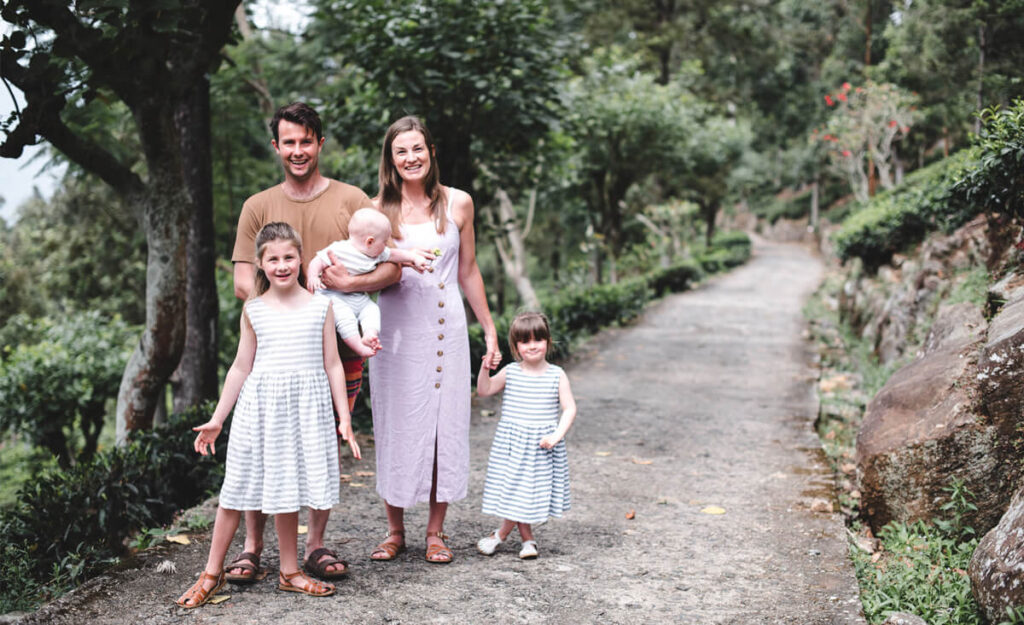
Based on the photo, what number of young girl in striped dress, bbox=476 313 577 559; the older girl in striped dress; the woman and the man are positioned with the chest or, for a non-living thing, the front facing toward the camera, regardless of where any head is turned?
4

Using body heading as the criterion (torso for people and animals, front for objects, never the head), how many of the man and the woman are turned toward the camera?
2

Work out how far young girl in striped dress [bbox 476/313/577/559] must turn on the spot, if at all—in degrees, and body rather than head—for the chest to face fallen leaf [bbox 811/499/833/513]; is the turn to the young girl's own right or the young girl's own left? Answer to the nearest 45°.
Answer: approximately 135° to the young girl's own left

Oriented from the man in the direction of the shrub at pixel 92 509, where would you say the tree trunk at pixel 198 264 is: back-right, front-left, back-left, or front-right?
front-right

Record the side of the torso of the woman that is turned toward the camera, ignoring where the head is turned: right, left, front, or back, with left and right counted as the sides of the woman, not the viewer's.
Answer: front

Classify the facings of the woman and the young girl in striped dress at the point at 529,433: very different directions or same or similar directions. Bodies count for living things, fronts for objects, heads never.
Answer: same or similar directions

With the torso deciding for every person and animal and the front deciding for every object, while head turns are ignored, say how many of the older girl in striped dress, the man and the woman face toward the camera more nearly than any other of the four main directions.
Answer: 3

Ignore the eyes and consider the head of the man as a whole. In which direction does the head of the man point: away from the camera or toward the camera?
toward the camera

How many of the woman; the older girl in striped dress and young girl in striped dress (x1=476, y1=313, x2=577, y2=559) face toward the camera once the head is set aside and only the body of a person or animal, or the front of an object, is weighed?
3

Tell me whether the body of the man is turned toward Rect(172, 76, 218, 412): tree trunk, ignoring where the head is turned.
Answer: no

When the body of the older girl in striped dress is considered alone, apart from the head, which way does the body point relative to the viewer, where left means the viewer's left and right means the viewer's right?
facing the viewer

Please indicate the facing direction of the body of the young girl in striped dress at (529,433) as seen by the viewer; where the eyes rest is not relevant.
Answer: toward the camera

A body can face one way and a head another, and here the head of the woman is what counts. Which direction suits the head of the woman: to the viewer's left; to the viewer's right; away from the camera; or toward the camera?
toward the camera
